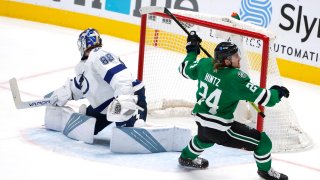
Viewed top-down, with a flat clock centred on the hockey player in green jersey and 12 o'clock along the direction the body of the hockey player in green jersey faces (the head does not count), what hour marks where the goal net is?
The goal net is roughly at 10 o'clock from the hockey player in green jersey.

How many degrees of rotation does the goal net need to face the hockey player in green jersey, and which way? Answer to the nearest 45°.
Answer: approximately 45° to its left

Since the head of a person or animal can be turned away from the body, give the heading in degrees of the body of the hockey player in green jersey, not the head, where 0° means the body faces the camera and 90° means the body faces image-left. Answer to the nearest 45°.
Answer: approximately 225°

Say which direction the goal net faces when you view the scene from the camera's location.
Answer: facing the viewer and to the left of the viewer

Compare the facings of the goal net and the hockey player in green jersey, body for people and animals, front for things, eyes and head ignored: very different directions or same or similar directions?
very different directions
